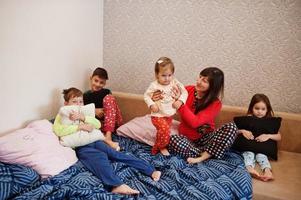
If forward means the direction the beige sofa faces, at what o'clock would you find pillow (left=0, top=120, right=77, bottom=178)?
The pillow is roughly at 2 o'clock from the beige sofa.

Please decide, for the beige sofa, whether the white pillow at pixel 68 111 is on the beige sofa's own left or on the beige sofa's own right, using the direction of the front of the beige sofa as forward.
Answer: on the beige sofa's own right

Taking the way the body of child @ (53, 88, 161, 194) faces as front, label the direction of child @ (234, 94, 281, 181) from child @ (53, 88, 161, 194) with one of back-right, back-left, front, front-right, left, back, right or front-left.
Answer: front-left

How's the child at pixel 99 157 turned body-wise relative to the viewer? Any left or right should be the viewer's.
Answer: facing the viewer and to the right of the viewer

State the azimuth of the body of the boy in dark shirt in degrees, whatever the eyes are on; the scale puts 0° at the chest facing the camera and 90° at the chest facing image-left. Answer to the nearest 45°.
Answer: approximately 315°

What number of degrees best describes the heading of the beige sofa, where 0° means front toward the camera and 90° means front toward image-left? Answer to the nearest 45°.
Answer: approximately 0°

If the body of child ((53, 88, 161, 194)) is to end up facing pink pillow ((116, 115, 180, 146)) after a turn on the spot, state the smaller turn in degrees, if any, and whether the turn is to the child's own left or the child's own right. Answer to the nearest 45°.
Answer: approximately 90° to the child's own left

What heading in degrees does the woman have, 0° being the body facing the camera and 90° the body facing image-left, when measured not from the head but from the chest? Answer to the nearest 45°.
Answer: approximately 45°
